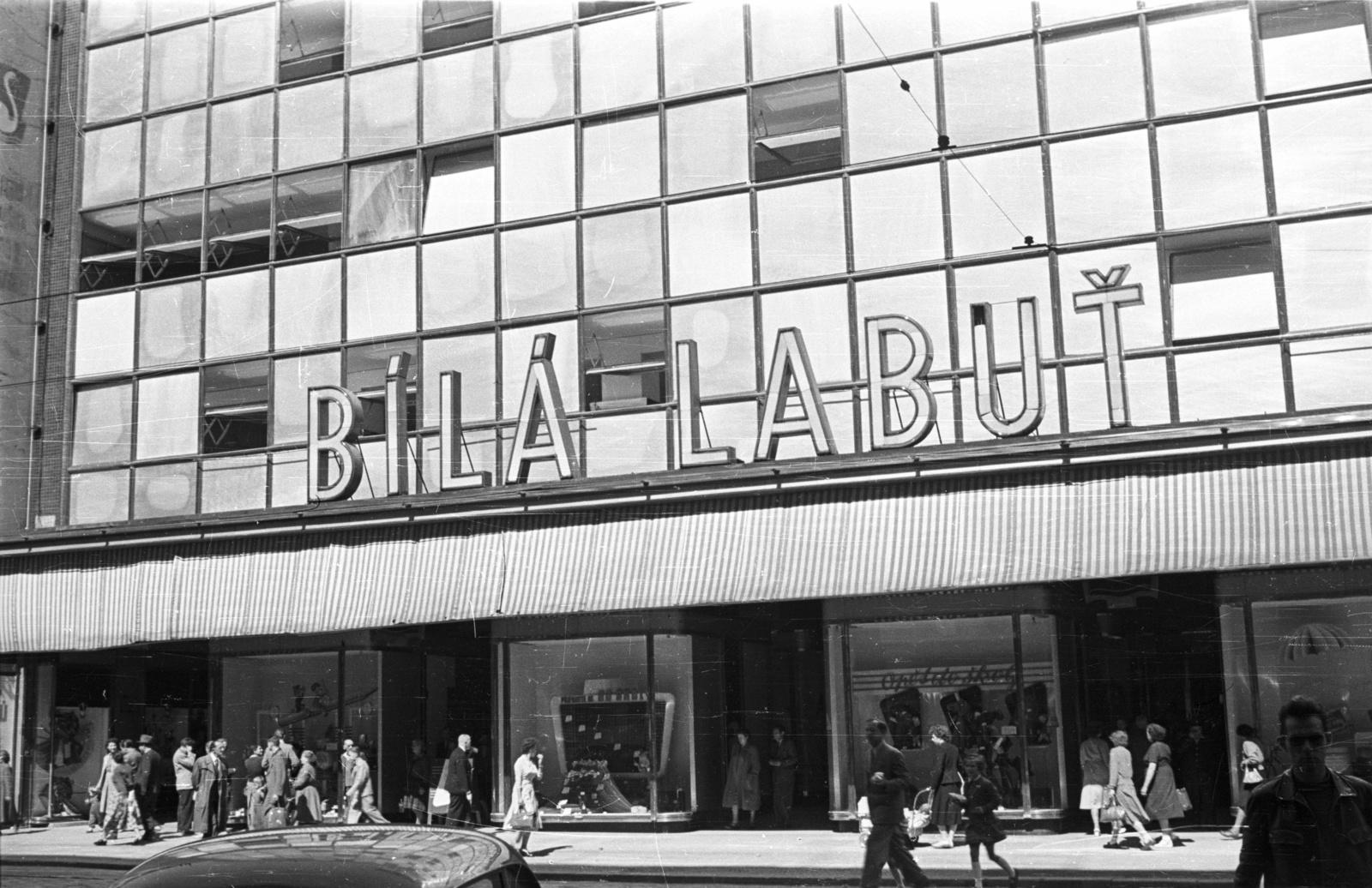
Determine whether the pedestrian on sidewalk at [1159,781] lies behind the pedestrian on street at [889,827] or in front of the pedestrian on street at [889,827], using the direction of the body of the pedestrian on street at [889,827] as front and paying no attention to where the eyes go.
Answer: behind

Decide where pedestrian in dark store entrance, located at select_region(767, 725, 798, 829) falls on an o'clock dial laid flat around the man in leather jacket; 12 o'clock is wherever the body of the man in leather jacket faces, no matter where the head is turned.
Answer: The pedestrian in dark store entrance is roughly at 5 o'clock from the man in leather jacket.

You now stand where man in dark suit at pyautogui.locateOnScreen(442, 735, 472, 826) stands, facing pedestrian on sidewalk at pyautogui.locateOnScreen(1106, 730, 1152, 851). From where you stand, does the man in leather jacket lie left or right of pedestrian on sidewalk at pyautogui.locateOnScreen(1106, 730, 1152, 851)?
right

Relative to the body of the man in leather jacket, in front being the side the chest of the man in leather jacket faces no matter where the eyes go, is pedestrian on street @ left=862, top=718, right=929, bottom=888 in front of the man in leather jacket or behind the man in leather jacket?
behind

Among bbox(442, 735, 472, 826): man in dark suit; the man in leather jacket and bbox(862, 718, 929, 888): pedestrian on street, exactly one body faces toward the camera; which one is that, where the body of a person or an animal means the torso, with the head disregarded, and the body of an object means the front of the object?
the man in leather jacket

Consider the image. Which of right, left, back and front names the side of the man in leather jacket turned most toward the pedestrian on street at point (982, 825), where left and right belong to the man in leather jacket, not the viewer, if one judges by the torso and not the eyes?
back

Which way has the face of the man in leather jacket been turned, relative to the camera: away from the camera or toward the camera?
toward the camera

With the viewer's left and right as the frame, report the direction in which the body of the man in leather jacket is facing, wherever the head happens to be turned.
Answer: facing the viewer

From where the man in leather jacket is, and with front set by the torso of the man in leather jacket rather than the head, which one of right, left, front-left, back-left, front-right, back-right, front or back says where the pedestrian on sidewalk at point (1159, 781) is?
back
